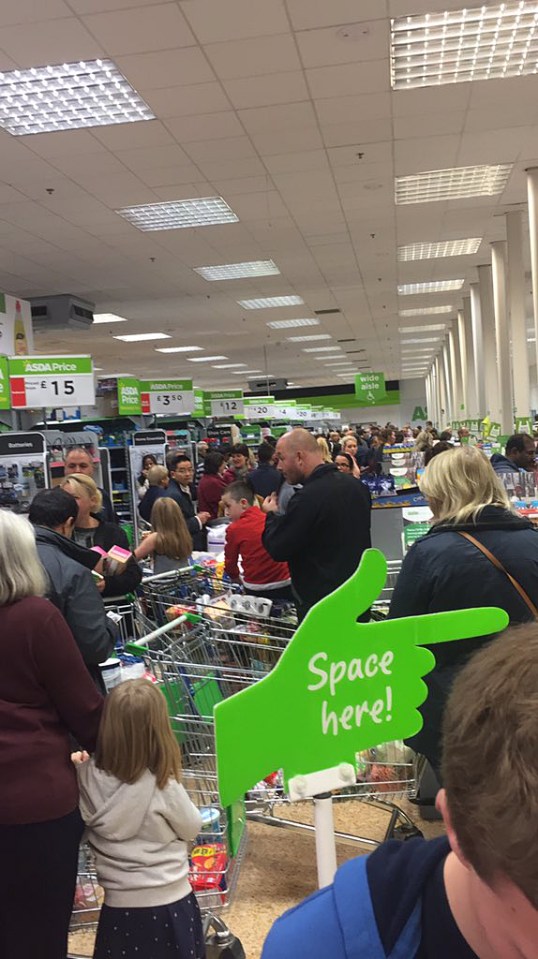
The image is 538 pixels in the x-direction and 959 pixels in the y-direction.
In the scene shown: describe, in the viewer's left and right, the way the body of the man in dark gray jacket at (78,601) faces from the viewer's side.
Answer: facing away from the viewer and to the right of the viewer

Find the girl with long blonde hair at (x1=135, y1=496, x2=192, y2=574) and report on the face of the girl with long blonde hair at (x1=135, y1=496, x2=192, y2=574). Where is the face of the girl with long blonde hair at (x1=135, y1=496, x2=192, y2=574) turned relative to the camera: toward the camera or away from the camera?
away from the camera

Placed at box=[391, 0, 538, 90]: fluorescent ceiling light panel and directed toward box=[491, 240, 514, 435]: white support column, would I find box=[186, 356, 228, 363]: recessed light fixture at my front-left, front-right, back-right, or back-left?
front-left

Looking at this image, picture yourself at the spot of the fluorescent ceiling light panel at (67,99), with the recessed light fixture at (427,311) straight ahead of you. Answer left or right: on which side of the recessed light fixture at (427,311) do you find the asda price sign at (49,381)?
left

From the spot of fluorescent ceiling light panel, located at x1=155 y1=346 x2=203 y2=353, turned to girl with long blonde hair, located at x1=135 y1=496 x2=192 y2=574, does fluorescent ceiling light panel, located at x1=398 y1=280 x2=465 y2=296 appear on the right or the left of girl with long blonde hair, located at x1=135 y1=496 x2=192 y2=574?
left

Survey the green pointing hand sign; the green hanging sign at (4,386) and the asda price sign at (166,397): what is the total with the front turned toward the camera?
3

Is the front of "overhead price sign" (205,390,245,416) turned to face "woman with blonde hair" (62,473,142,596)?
yes

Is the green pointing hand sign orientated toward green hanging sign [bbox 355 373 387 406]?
no

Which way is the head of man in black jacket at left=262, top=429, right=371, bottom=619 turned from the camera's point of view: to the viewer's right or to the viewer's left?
to the viewer's left

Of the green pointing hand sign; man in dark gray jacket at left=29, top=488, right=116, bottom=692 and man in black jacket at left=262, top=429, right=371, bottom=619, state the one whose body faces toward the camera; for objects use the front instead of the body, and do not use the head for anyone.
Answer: the green pointing hand sign

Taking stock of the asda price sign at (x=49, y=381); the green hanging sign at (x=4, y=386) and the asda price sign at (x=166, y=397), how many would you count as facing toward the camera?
3

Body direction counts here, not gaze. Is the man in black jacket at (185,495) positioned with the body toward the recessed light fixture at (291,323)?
no

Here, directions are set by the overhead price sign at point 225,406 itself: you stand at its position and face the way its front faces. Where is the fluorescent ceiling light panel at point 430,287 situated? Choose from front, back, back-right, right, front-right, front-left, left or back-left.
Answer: front-left

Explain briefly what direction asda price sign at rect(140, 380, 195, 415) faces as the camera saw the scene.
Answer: facing the viewer

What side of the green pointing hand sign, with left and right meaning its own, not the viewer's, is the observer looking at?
front

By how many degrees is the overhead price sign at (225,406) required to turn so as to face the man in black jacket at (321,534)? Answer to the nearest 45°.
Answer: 0° — it already faces them

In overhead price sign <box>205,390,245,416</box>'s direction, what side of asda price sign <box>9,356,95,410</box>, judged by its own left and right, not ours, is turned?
back

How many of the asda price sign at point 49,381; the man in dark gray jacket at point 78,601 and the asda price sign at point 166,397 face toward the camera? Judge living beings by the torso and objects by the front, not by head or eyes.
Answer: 2
